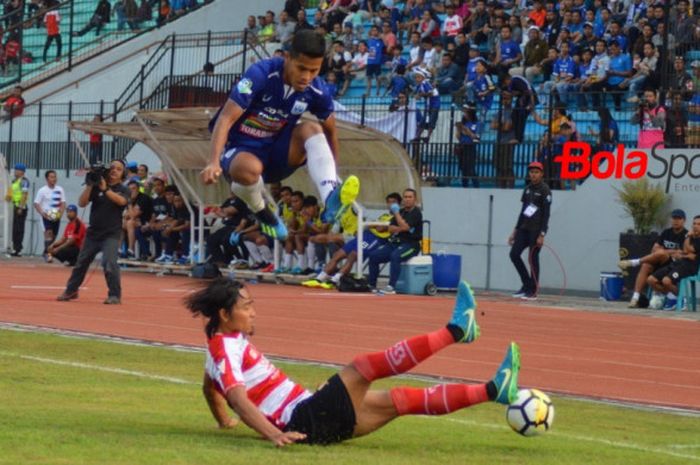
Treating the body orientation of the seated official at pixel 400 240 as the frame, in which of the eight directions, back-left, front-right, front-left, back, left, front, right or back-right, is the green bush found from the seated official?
back-left

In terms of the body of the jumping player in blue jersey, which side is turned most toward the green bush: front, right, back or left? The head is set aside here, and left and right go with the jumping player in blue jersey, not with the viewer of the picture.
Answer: left

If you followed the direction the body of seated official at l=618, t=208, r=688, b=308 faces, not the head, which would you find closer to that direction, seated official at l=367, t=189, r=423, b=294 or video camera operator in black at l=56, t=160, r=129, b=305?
the video camera operator in black
